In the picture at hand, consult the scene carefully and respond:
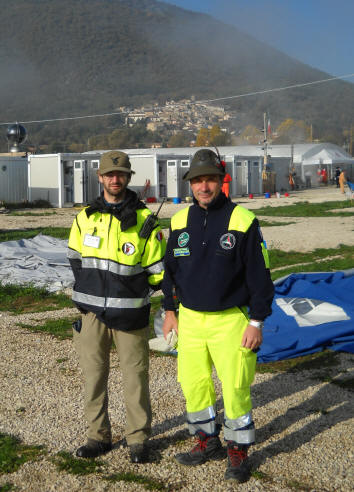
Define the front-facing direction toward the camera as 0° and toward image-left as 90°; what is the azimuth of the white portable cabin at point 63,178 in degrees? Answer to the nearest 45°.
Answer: approximately 315°

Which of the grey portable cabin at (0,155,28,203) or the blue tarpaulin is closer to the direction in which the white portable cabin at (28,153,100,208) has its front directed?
the blue tarpaulin

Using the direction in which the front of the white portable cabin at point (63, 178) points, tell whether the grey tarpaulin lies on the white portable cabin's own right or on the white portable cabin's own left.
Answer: on the white portable cabin's own right

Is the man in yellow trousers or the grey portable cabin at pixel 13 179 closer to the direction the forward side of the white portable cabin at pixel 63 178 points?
the man in yellow trousers
